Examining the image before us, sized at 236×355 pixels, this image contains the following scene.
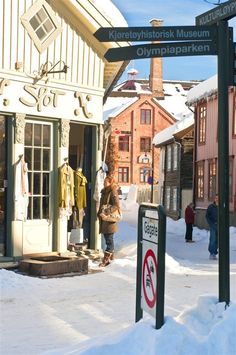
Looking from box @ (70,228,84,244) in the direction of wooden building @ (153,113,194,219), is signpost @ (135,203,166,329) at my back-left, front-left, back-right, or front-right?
back-right

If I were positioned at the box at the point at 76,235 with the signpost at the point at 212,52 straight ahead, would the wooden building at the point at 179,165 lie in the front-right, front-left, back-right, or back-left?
back-left

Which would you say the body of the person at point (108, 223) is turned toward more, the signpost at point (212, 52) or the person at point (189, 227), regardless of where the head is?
the signpost

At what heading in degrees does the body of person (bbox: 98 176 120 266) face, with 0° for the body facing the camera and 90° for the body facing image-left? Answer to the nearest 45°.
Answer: approximately 45°

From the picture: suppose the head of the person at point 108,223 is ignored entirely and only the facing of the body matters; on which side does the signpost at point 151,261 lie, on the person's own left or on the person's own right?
on the person's own left
